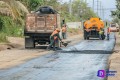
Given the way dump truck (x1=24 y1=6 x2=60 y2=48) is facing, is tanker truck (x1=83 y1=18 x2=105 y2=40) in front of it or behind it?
in front

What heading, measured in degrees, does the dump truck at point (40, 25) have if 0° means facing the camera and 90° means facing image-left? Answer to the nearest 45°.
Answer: approximately 180°
